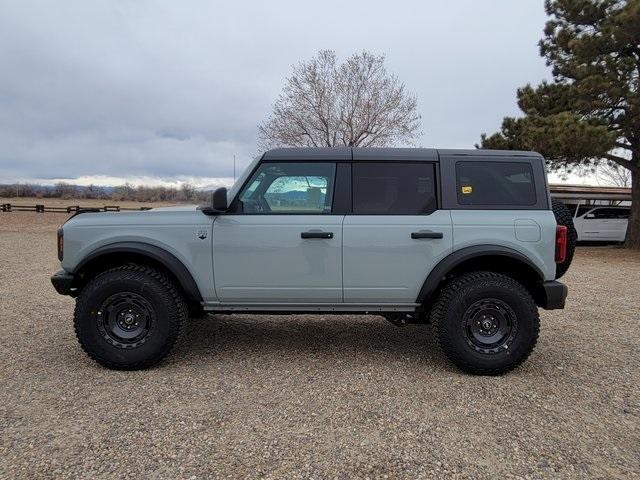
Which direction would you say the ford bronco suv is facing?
to the viewer's left

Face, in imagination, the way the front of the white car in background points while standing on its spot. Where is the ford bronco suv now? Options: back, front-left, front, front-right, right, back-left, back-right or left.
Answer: left

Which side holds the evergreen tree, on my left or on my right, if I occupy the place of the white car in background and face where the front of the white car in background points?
on my left

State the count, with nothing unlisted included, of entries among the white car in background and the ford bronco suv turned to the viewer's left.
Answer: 2

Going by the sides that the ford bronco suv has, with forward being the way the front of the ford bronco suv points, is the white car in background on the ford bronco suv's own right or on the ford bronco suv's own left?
on the ford bronco suv's own right

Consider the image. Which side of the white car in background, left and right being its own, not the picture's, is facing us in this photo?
left
